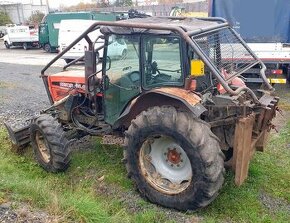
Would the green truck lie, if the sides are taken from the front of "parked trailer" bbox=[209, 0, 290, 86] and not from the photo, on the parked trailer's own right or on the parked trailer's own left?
on the parked trailer's own left

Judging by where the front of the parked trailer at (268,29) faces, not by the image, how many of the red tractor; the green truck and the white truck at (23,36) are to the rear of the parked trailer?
1

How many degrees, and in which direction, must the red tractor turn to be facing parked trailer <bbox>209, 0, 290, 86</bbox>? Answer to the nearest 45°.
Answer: approximately 90° to its right

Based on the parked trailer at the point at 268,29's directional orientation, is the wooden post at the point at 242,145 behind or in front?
behind

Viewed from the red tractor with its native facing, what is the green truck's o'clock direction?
The green truck is roughly at 1 o'clock from the red tractor.

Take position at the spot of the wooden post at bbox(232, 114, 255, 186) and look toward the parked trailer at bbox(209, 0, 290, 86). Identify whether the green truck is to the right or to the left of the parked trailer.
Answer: left

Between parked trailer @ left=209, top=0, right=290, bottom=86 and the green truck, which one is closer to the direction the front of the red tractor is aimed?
the green truck

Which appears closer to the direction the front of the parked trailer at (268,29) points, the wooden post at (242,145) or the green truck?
the green truck

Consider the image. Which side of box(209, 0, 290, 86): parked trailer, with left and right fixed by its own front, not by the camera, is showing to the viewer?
back

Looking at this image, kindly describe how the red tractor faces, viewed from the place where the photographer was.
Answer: facing away from the viewer and to the left of the viewer
